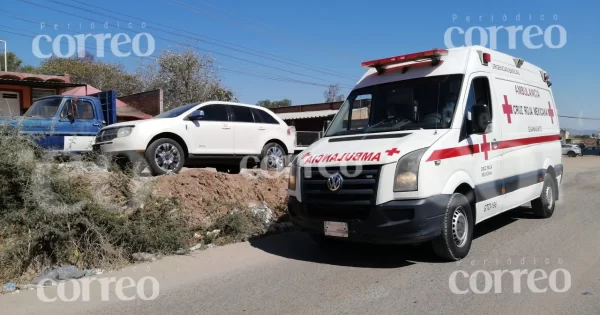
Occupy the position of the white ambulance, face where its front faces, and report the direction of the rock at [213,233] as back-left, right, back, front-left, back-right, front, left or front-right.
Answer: front-right

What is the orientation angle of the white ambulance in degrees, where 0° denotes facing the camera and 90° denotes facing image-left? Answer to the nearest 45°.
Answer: approximately 45°

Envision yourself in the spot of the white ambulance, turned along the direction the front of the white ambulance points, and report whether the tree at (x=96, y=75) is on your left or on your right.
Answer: on your right

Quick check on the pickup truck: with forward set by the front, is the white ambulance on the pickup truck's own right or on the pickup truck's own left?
on the pickup truck's own left

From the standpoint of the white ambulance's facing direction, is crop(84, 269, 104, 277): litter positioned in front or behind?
in front

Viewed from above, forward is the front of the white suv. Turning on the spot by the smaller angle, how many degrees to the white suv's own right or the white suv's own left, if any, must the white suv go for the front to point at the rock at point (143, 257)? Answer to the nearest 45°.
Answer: approximately 45° to the white suv's own left

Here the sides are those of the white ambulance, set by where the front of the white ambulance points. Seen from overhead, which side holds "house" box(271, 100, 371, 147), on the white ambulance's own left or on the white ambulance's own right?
on the white ambulance's own right

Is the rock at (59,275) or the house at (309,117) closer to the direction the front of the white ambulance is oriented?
the rock
